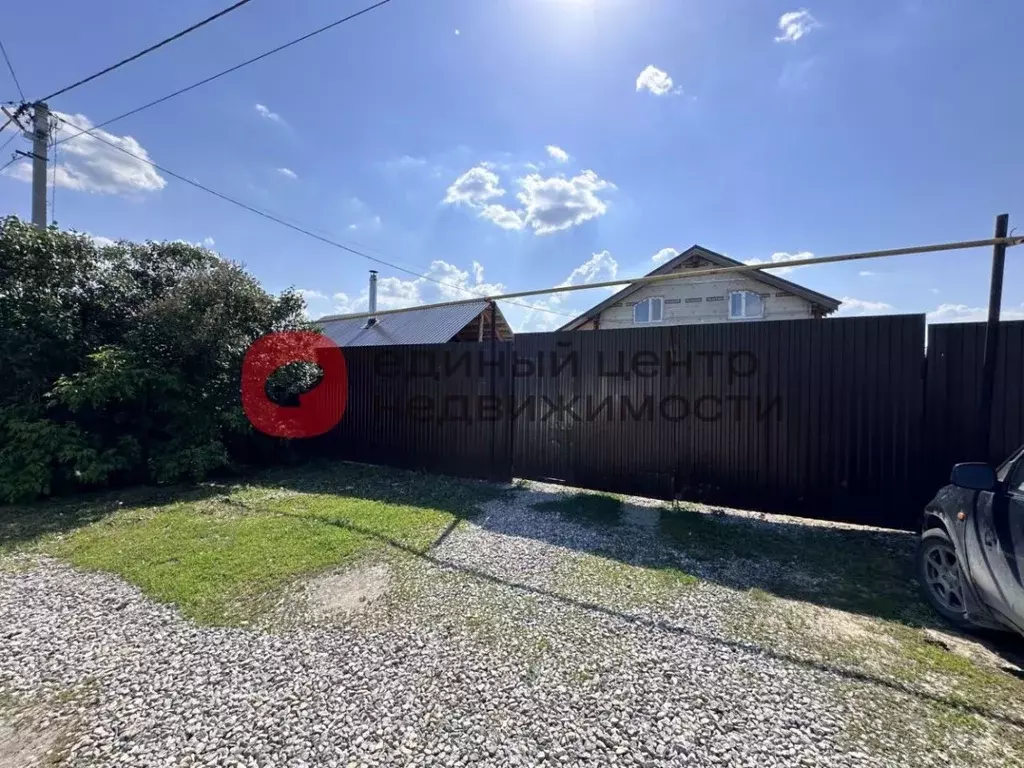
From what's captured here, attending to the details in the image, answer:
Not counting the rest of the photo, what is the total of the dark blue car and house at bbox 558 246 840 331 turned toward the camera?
1

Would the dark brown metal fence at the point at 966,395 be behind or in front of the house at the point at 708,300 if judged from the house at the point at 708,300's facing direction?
in front

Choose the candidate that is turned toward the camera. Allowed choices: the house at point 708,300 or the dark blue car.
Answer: the house

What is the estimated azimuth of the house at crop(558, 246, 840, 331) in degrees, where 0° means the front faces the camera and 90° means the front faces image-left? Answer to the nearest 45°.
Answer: approximately 0°

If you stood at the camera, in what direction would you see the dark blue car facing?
facing away from the viewer and to the left of the viewer

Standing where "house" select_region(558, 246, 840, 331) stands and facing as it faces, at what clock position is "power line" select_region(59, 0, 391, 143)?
The power line is roughly at 1 o'clock from the house.

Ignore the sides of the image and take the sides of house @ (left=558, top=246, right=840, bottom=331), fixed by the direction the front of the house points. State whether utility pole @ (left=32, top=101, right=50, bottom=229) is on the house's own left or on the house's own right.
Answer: on the house's own right

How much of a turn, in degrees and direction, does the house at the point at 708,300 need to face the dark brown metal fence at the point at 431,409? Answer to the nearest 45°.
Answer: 0° — it already faces it

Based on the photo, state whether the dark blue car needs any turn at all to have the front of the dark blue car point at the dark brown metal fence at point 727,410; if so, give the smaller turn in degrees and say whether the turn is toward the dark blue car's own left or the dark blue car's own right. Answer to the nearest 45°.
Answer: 0° — it already faces it

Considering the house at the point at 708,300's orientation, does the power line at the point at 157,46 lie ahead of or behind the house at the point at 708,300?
ahead
